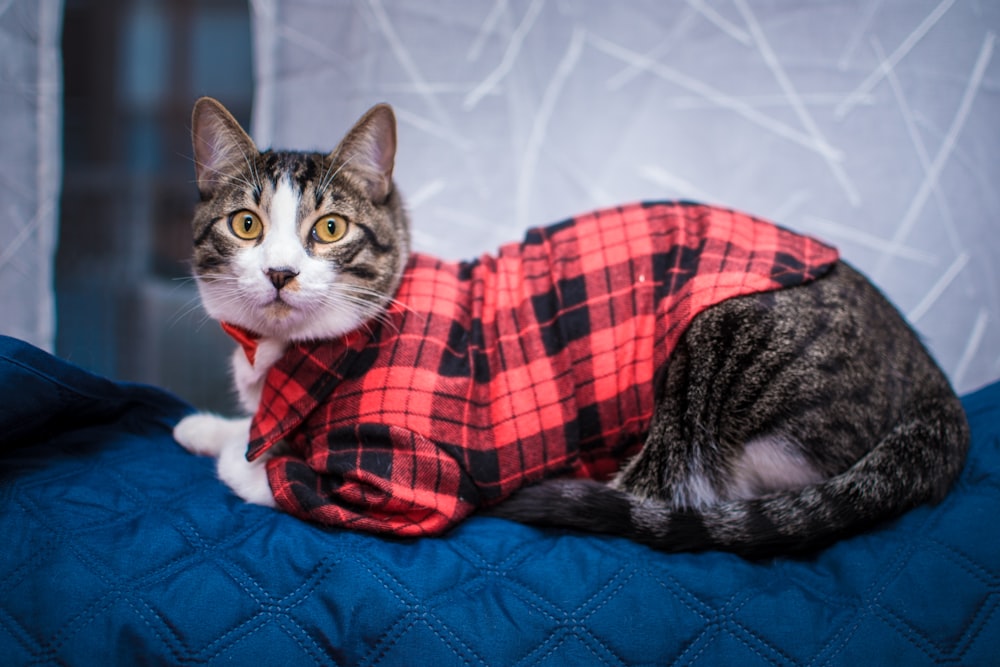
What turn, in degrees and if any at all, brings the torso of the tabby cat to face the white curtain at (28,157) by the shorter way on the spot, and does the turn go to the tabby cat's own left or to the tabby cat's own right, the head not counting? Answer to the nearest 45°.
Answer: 0° — it already faces it

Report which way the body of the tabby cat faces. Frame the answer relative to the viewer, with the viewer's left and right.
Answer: facing to the left of the viewer
